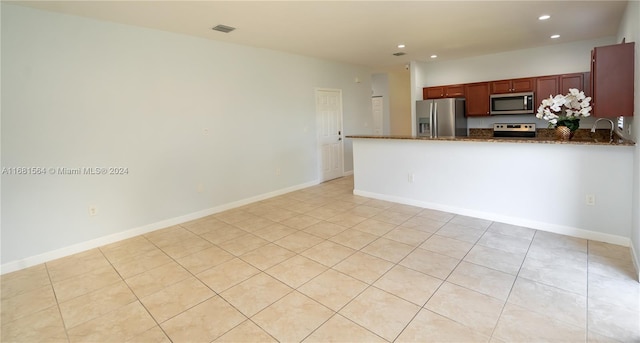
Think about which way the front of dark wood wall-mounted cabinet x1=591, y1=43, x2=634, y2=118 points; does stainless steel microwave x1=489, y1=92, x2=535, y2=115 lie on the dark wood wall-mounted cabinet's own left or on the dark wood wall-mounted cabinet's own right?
on the dark wood wall-mounted cabinet's own right

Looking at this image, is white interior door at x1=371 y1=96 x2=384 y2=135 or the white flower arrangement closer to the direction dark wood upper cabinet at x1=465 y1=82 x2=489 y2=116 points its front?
the white flower arrangement

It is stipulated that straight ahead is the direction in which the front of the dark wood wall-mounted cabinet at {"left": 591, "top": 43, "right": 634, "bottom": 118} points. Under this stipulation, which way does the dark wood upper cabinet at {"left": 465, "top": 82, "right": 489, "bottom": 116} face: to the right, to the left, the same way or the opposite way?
to the left

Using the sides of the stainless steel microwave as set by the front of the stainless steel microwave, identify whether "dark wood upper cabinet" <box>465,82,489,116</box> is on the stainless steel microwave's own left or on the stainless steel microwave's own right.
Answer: on the stainless steel microwave's own right

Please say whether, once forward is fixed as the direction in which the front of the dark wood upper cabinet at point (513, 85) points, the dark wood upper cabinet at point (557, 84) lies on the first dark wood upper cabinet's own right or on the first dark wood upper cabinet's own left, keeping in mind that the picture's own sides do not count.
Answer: on the first dark wood upper cabinet's own left

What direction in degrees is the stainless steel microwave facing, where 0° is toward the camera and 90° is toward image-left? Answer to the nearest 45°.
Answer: approximately 0°

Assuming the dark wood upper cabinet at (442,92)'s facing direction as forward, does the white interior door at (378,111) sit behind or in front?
behind

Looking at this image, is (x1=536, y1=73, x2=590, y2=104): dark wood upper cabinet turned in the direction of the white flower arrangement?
yes

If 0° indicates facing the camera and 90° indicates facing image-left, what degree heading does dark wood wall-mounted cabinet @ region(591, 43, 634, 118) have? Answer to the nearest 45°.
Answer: approximately 90°

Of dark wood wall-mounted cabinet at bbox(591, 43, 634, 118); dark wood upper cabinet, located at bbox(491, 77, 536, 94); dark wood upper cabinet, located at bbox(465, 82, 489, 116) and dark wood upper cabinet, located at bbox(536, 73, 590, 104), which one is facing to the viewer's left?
the dark wood wall-mounted cabinet

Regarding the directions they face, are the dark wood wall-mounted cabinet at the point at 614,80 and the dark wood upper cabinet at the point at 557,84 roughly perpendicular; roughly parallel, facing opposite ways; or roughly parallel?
roughly perpendicular
